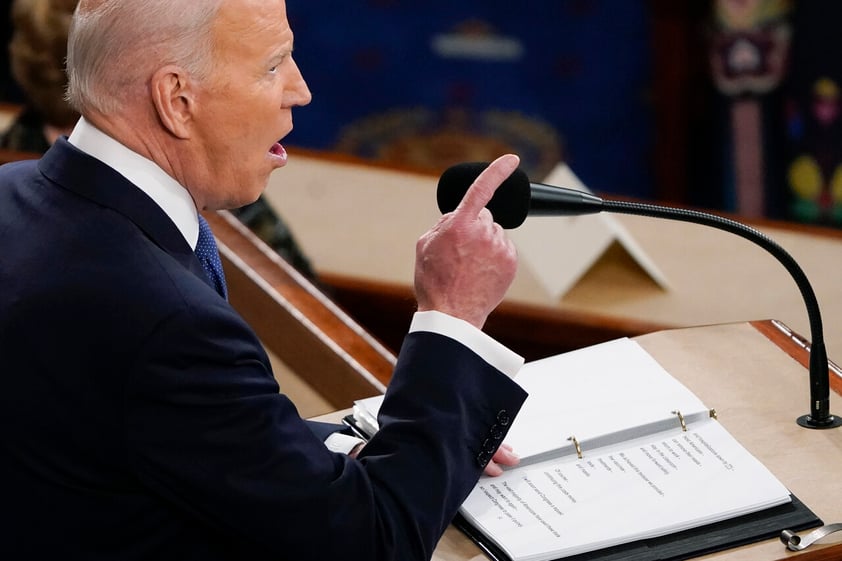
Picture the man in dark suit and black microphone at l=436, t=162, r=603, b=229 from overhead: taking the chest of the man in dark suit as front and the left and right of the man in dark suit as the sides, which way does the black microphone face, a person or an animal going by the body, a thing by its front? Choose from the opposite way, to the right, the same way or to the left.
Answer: the opposite way

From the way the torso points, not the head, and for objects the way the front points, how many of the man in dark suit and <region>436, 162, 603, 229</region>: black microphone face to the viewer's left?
1

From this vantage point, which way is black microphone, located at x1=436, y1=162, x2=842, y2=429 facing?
to the viewer's left

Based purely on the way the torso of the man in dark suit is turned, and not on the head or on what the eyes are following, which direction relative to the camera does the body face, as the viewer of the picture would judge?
to the viewer's right

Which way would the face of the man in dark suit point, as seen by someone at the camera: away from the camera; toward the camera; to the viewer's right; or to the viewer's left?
to the viewer's right

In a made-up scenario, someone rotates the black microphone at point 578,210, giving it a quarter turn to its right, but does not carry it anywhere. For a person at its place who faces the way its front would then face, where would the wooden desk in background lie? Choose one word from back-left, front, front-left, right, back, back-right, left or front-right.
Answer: front

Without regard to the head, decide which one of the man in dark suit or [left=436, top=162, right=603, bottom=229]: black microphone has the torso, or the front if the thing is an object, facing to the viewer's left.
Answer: the black microphone

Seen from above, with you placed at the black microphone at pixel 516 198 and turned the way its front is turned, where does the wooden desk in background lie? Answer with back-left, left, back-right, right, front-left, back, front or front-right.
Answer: right

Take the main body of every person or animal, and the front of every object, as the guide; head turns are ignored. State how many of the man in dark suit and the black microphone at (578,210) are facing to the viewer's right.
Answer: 1
